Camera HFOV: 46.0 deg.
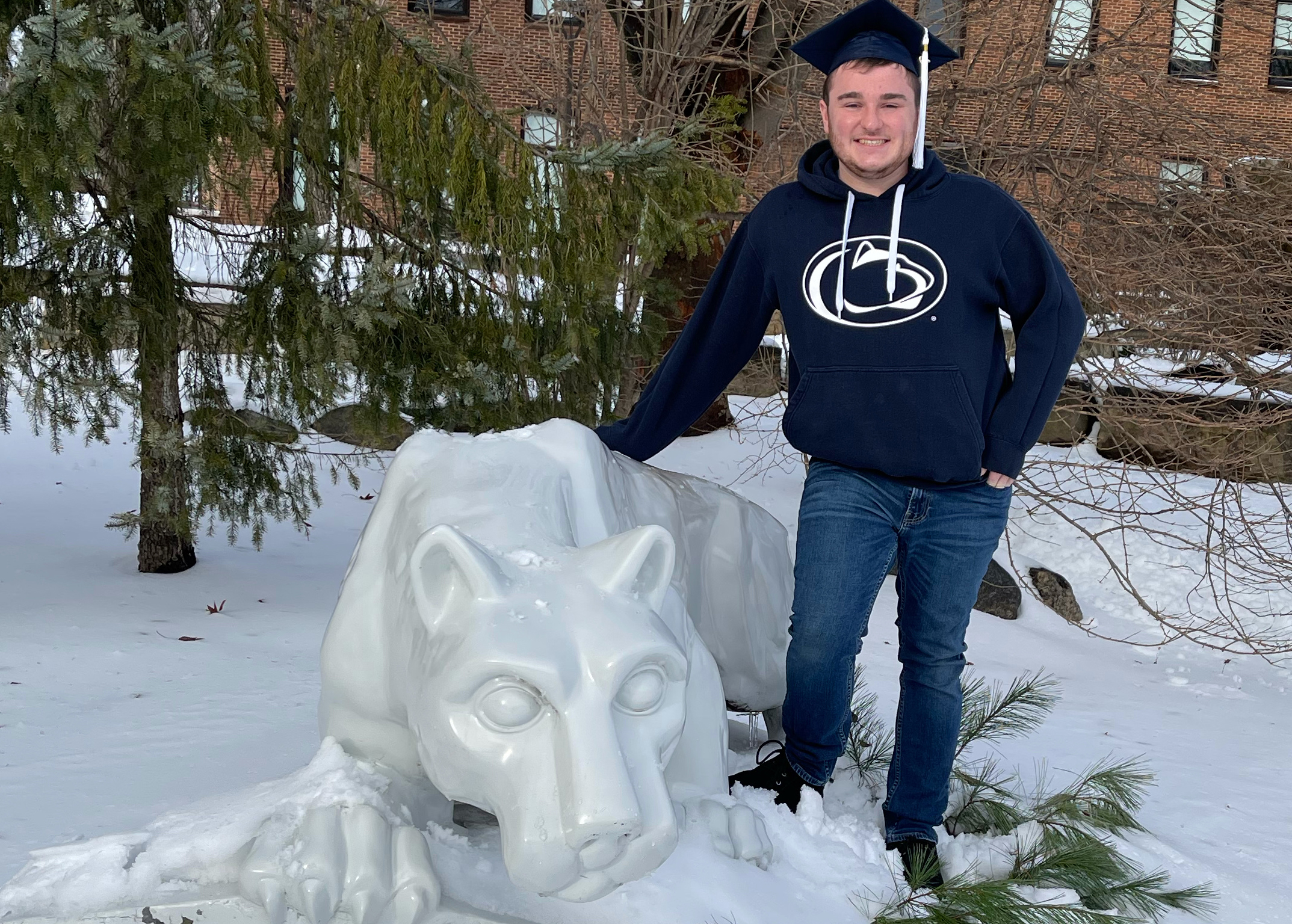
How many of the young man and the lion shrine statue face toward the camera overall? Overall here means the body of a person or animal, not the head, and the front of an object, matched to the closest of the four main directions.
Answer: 2

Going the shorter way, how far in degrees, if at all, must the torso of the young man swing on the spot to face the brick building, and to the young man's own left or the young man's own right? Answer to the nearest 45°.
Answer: approximately 180°

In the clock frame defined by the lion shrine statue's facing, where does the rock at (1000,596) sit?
The rock is roughly at 7 o'clock from the lion shrine statue.

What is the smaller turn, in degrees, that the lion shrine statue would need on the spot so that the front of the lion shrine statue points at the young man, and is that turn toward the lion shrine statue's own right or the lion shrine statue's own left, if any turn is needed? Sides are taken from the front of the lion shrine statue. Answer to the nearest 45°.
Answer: approximately 135° to the lion shrine statue's own left

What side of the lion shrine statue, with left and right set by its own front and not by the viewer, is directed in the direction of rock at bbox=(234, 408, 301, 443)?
back

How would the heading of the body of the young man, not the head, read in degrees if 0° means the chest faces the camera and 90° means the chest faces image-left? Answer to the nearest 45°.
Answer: approximately 0°

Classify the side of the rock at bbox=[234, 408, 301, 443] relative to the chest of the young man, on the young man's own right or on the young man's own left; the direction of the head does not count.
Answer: on the young man's own right

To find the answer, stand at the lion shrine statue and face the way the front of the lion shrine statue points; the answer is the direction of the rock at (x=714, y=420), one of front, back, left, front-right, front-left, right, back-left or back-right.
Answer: back

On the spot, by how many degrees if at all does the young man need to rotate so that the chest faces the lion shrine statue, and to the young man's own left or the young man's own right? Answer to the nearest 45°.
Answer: approximately 45° to the young man's own right

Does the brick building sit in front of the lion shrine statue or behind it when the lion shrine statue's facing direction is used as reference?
behind
